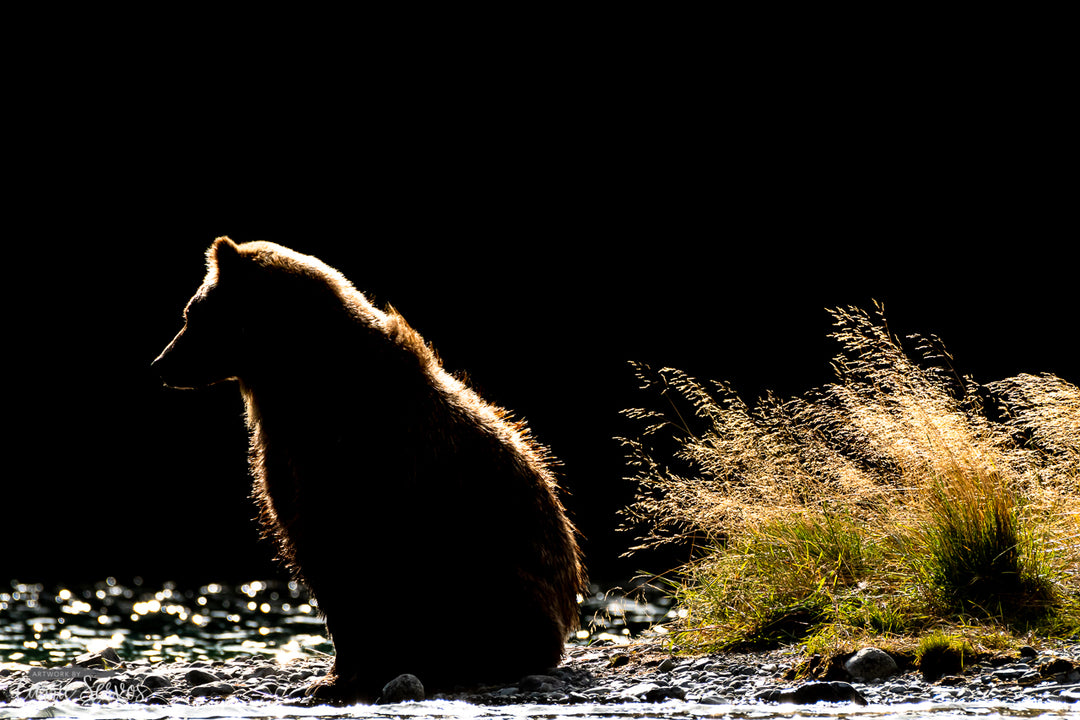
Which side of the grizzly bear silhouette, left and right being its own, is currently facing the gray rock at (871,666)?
back

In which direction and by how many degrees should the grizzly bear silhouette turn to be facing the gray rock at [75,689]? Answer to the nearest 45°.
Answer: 0° — it already faces it

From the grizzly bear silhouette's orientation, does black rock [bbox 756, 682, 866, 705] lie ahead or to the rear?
to the rear

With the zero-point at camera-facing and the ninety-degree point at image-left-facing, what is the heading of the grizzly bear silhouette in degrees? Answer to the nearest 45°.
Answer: approximately 90°
